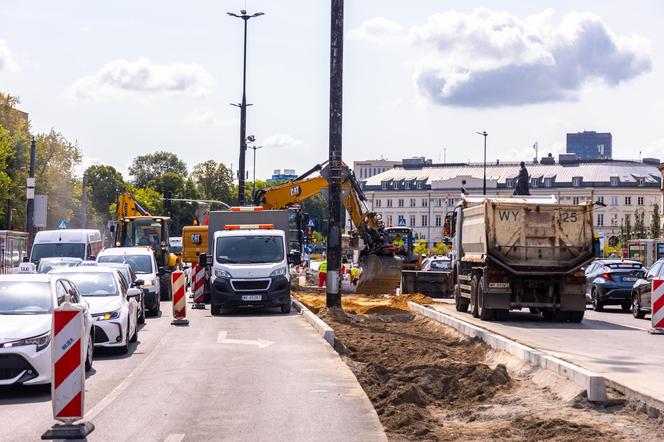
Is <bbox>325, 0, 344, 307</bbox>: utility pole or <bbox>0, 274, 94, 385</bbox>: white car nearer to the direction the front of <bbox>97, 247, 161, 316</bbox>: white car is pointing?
the white car

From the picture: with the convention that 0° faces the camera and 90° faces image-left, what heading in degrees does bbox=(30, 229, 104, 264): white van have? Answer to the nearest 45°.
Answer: approximately 0°

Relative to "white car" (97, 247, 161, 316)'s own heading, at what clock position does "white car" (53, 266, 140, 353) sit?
"white car" (53, 266, 140, 353) is roughly at 12 o'clock from "white car" (97, 247, 161, 316).

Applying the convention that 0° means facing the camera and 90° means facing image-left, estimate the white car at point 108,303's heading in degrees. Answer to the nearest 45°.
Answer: approximately 0°

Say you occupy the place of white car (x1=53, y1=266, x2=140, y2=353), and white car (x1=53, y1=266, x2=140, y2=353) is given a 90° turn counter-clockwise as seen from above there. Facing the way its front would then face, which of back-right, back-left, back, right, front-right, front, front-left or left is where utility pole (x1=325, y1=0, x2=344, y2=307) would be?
front-left

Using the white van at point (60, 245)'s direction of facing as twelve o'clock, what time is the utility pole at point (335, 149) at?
The utility pole is roughly at 11 o'clock from the white van.

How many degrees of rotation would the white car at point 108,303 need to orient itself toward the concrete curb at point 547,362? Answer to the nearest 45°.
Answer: approximately 45° to its left
